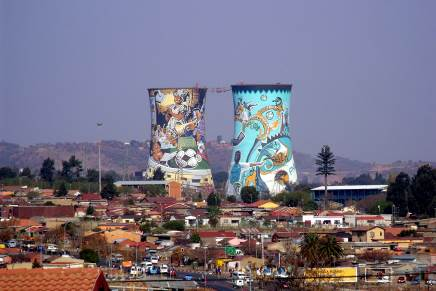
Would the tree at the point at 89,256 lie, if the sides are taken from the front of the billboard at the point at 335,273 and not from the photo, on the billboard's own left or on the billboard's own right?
on the billboard's own right

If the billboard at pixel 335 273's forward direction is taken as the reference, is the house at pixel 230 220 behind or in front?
behind

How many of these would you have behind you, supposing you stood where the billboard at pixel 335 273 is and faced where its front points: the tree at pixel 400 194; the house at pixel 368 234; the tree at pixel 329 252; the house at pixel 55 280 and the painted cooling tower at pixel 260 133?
4

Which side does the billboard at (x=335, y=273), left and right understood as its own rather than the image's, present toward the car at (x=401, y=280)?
left

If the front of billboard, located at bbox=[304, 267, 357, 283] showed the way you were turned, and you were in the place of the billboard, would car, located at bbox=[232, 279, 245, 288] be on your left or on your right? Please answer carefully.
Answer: on your right

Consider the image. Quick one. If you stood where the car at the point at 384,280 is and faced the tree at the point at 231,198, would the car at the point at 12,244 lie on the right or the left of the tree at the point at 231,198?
left

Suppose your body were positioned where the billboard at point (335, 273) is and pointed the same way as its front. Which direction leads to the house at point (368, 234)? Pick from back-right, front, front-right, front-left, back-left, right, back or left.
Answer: back

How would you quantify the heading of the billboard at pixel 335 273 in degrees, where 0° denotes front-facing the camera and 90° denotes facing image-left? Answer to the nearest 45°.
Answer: approximately 0°

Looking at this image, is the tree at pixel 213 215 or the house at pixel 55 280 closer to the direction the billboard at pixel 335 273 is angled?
the house
